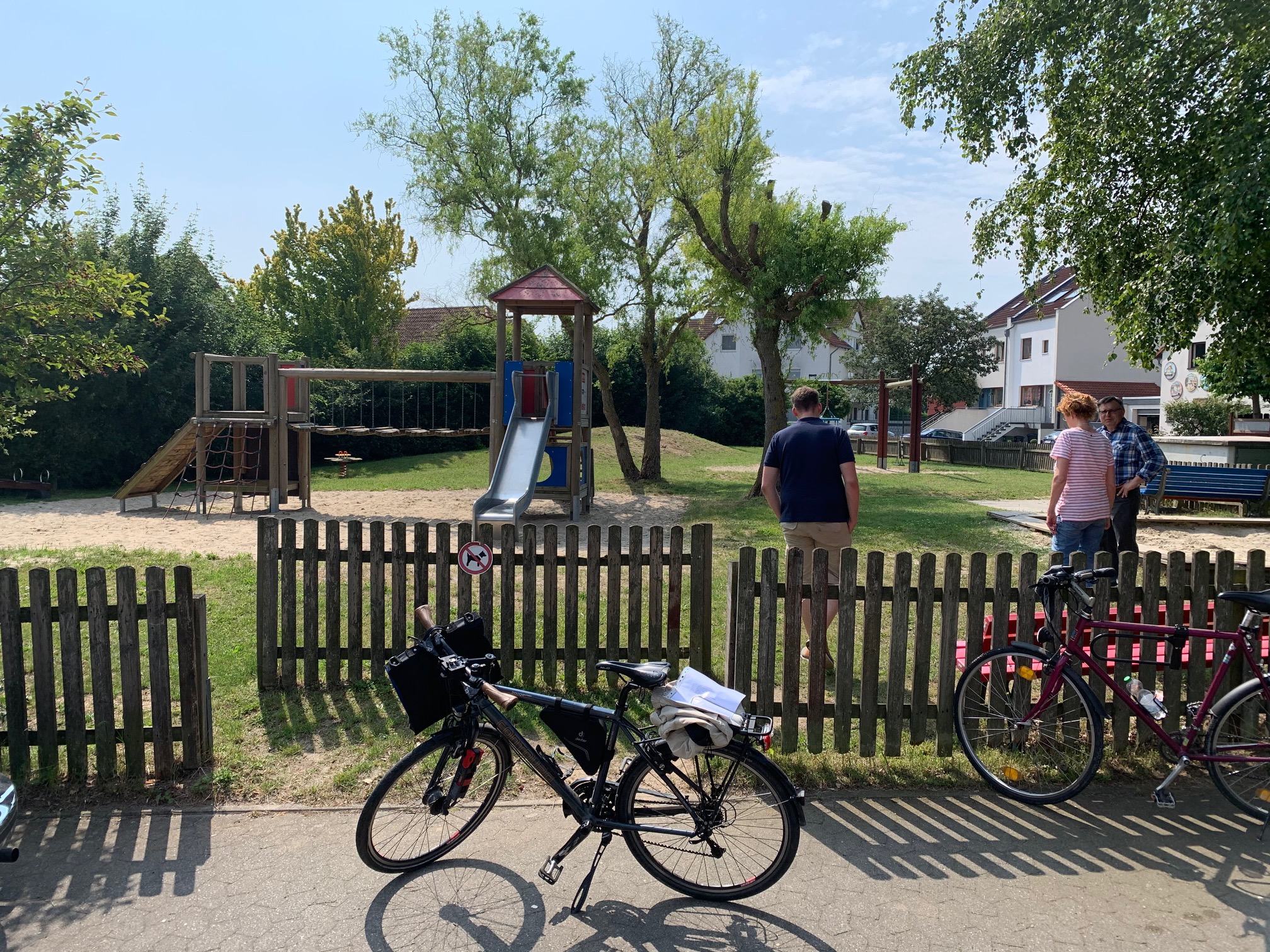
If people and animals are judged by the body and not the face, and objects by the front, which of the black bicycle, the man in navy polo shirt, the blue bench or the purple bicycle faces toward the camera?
the blue bench

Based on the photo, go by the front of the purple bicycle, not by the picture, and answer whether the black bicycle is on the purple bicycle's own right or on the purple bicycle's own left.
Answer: on the purple bicycle's own left

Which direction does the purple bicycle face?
to the viewer's left

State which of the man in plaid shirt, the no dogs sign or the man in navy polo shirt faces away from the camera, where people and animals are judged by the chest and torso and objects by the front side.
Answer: the man in navy polo shirt

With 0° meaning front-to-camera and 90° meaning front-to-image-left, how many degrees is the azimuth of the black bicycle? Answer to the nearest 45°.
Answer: approximately 90°

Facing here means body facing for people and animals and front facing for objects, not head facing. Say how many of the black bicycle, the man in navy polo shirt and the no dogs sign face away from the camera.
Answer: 1

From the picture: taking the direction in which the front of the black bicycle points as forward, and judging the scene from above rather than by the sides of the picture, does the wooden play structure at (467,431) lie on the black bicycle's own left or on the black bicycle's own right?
on the black bicycle's own right

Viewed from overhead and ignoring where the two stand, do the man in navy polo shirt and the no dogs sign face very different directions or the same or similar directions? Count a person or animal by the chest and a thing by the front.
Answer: very different directions

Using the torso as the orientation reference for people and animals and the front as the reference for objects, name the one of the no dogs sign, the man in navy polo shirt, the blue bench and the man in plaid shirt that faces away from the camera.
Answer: the man in navy polo shirt

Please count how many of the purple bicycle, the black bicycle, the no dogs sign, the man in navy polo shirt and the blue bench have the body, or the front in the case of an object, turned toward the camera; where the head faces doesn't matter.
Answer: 2

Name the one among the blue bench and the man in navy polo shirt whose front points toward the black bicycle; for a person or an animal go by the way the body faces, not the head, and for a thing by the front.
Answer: the blue bench

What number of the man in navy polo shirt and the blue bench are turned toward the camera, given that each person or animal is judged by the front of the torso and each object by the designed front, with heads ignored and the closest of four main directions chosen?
1

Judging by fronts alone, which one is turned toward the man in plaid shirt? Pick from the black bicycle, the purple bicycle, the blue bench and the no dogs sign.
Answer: the blue bench

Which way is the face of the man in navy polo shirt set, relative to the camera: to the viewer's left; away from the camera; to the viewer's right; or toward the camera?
away from the camera

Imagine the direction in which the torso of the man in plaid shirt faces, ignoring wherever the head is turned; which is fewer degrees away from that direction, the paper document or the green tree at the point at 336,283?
the paper document
